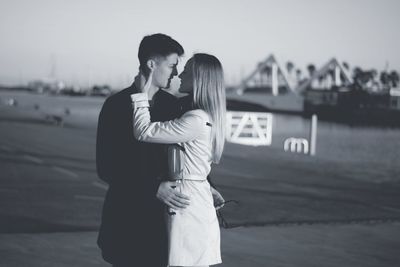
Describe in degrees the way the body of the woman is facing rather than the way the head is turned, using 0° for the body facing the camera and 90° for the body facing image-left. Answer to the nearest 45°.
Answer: approximately 90°

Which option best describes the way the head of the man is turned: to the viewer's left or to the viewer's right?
to the viewer's right

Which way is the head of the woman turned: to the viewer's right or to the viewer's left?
to the viewer's left
